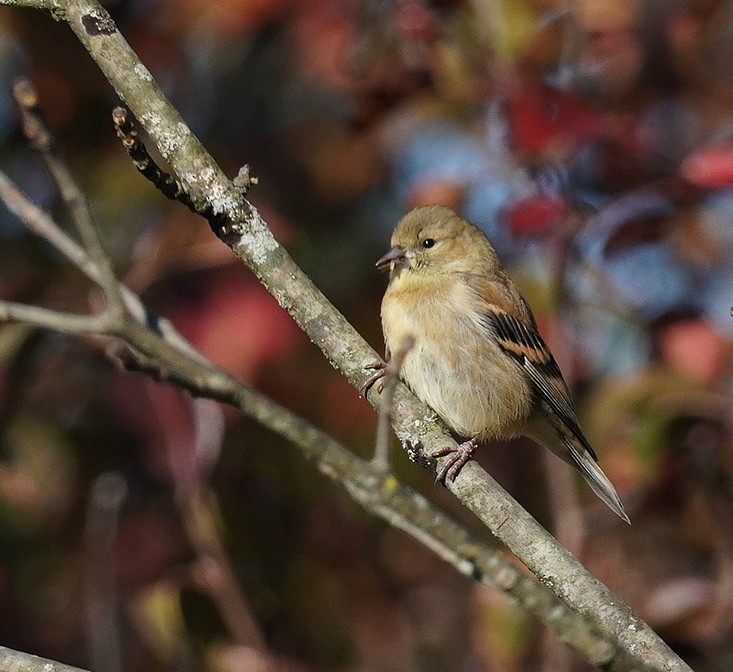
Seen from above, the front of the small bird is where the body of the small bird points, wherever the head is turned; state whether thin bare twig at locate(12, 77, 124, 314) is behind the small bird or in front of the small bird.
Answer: in front

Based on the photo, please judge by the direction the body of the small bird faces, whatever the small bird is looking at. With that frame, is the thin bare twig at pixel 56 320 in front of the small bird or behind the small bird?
in front
